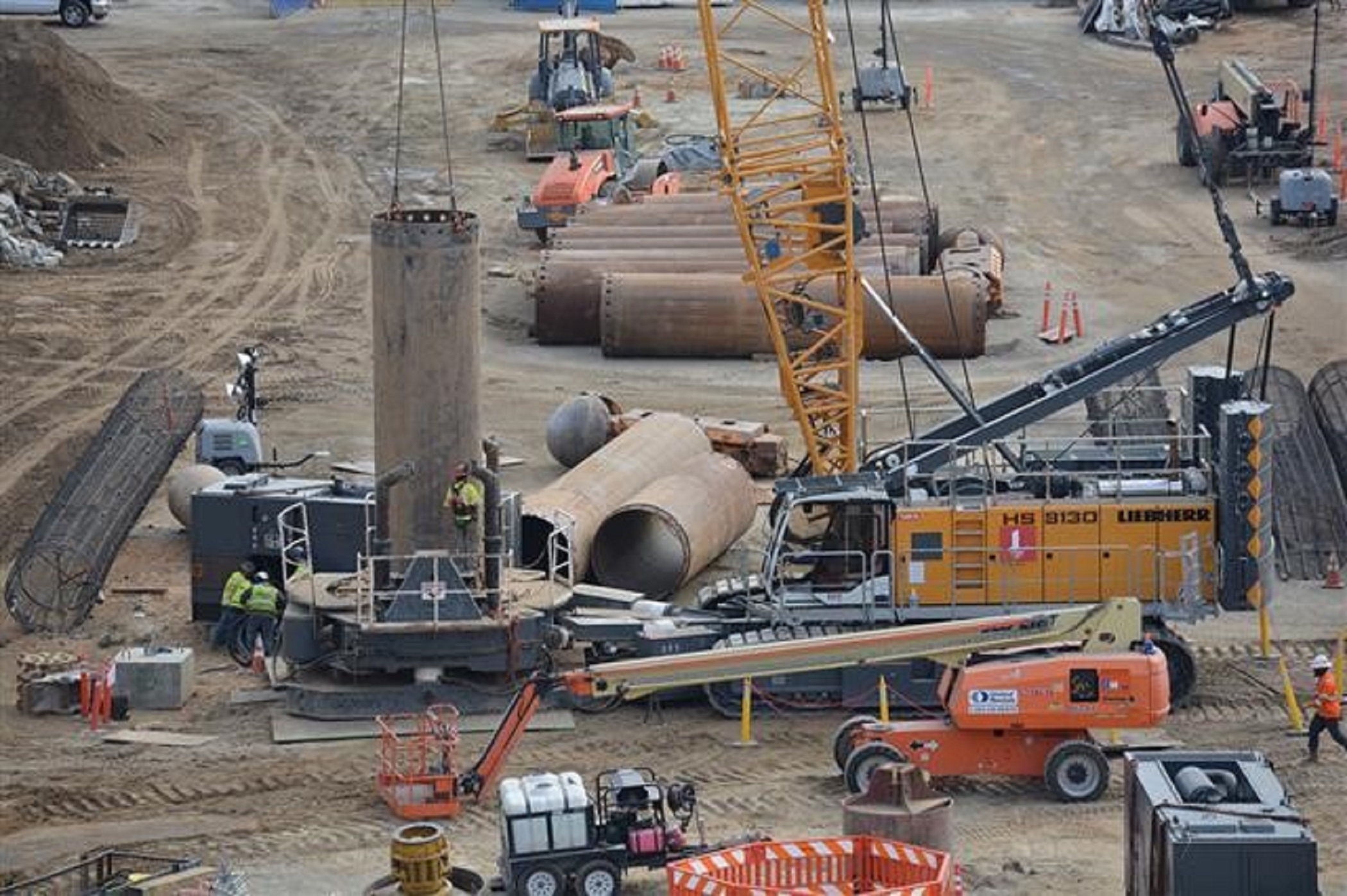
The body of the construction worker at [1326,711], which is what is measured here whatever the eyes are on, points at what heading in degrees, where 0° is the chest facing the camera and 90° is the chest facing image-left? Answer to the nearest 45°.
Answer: approximately 90°

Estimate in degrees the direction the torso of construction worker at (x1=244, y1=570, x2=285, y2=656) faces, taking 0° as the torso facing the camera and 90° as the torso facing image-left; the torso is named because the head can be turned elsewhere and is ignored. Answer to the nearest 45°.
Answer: approximately 180°

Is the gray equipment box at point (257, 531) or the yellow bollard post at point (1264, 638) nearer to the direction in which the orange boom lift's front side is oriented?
the gray equipment box

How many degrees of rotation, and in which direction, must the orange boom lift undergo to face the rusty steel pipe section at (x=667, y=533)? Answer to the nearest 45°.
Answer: approximately 45° to its right

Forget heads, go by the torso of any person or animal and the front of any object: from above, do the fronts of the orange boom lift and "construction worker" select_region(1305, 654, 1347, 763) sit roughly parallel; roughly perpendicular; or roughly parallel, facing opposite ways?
roughly parallel

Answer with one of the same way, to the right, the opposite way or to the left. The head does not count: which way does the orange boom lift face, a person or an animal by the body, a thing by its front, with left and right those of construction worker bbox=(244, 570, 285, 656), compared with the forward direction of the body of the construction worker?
to the left

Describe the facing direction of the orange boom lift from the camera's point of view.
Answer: facing to the left of the viewer

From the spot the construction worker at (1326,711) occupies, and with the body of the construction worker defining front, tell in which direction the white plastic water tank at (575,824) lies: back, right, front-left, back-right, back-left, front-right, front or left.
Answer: front-left
